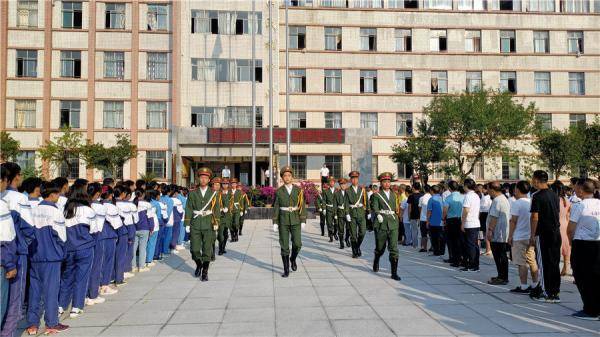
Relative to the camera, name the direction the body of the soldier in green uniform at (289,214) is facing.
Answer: toward the camera

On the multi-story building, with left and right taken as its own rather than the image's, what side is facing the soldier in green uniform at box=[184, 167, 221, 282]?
front

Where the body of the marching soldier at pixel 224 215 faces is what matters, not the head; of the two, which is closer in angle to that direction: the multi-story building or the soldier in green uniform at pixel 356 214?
the soldier in green uniform

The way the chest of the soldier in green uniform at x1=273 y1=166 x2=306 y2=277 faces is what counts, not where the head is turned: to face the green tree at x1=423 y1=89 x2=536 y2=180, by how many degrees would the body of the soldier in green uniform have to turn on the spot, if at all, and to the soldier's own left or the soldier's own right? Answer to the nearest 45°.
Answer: approximately 135° to the soldier's own left

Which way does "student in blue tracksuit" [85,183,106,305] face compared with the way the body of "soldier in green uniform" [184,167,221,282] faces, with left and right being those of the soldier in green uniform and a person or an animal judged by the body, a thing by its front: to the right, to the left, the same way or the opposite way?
to the left

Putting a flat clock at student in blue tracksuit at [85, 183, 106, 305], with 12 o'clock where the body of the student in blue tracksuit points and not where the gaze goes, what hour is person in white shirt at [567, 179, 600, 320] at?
The person in white shirt is roughly at 1 o'clock from the student in blue tracksuit.

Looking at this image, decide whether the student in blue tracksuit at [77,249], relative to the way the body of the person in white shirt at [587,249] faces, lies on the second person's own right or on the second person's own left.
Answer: on the second person's own left

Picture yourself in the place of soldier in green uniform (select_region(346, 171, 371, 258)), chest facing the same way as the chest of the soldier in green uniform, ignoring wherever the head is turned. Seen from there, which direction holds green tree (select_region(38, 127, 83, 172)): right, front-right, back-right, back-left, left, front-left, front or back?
back-right

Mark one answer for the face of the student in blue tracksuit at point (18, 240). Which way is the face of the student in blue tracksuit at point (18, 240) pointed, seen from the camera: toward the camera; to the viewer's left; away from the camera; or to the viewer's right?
to the viewer's right

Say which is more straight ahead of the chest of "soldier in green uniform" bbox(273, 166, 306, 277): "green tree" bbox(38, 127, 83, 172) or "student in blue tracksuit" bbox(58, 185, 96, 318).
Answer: the student in blue tracksuit

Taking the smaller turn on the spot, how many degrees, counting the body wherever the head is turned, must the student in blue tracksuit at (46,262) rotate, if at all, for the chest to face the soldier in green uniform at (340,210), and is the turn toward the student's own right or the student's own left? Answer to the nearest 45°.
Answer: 0° — they already face them

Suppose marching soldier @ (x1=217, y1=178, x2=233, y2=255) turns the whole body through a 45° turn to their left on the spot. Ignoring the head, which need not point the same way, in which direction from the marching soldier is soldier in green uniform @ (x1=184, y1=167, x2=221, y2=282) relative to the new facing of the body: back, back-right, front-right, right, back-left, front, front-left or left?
front-right

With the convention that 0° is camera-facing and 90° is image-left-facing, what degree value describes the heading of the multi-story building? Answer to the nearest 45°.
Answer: approximately 0°

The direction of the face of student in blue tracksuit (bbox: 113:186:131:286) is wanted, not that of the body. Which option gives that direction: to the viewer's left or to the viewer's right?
to the viewer's right

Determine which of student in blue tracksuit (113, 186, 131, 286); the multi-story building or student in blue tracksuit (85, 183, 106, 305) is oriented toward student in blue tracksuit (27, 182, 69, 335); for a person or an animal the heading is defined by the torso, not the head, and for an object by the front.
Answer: the multi-story building

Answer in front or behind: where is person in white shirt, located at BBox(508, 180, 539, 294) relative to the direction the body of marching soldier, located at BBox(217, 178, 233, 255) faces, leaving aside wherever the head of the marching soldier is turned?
in front

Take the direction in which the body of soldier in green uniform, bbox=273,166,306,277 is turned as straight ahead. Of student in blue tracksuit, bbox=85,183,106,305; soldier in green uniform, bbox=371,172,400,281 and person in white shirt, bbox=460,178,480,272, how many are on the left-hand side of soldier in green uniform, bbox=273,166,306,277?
2

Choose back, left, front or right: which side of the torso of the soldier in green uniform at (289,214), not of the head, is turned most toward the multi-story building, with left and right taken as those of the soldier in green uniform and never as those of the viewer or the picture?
back
